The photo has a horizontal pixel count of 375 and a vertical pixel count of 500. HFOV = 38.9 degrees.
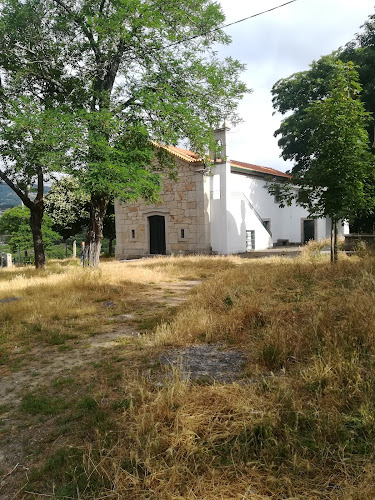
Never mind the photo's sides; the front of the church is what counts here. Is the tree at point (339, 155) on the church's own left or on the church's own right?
on the church's own left

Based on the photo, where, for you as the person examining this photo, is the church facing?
facing the viewer and to the left of the viewer

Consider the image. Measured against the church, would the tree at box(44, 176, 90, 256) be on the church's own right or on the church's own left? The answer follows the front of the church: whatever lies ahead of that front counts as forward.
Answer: on the church's own right

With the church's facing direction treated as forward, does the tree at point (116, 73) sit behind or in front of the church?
in front
